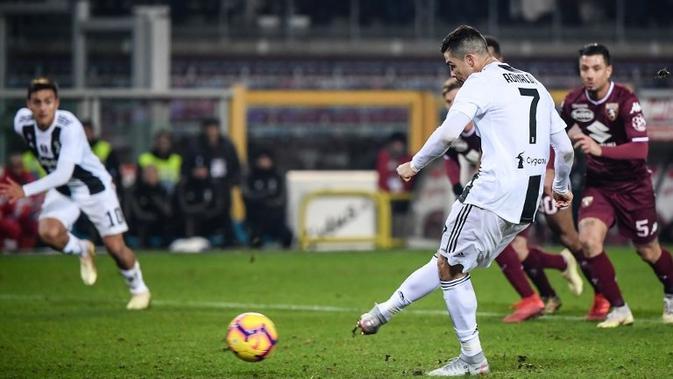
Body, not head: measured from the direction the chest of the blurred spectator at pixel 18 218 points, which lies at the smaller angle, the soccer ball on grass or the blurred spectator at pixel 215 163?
the soccer ball on grass

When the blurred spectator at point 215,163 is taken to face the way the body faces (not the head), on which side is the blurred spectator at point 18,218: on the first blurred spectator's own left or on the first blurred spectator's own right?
on the first blurred spectator's own right

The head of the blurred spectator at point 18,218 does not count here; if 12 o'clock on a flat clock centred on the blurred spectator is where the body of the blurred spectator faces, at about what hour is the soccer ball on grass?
The soccer ball on grass is roughly at 12 o'clock from the blurred spectator.

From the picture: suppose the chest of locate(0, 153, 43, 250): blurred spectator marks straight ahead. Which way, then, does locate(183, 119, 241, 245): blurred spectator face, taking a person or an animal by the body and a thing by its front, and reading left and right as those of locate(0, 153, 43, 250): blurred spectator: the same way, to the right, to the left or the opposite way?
the same way

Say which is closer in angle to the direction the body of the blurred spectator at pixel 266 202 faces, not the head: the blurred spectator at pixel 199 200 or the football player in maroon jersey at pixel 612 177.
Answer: the football player in maroon jersey

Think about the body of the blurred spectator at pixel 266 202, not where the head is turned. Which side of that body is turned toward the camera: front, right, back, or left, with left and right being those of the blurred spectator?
front

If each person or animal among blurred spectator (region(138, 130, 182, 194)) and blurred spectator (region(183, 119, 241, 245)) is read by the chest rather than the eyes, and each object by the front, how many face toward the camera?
2

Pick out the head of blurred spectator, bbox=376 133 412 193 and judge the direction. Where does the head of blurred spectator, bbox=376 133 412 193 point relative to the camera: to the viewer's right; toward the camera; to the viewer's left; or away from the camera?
toward the camera

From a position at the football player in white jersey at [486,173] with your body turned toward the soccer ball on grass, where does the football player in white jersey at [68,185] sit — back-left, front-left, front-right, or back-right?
front-right

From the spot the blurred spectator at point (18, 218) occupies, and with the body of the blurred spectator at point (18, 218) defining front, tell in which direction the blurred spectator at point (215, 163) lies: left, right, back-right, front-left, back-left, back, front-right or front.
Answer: left

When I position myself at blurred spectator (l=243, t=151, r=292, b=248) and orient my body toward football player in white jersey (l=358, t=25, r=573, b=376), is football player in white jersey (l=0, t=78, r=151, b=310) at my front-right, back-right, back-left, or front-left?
front-right

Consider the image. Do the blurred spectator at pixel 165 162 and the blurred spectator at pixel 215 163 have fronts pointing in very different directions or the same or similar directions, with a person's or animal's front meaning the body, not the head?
same or similar directions

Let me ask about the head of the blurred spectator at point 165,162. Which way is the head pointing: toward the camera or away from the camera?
toward the camera

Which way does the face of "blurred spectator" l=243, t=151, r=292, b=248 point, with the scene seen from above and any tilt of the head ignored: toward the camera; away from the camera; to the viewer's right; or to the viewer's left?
toward the camera

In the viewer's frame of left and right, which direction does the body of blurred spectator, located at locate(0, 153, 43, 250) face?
facing the viewer

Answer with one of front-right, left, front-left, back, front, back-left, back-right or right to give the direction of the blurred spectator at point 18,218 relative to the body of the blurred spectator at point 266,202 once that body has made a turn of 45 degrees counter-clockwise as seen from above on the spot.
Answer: back-right

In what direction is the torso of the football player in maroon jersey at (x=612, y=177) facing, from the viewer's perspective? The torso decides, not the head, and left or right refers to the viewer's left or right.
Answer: facing the viewer and to the left of the viewer

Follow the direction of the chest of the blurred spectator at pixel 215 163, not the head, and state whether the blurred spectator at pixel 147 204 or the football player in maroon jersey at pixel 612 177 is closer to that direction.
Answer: the football player in maroon jersey
